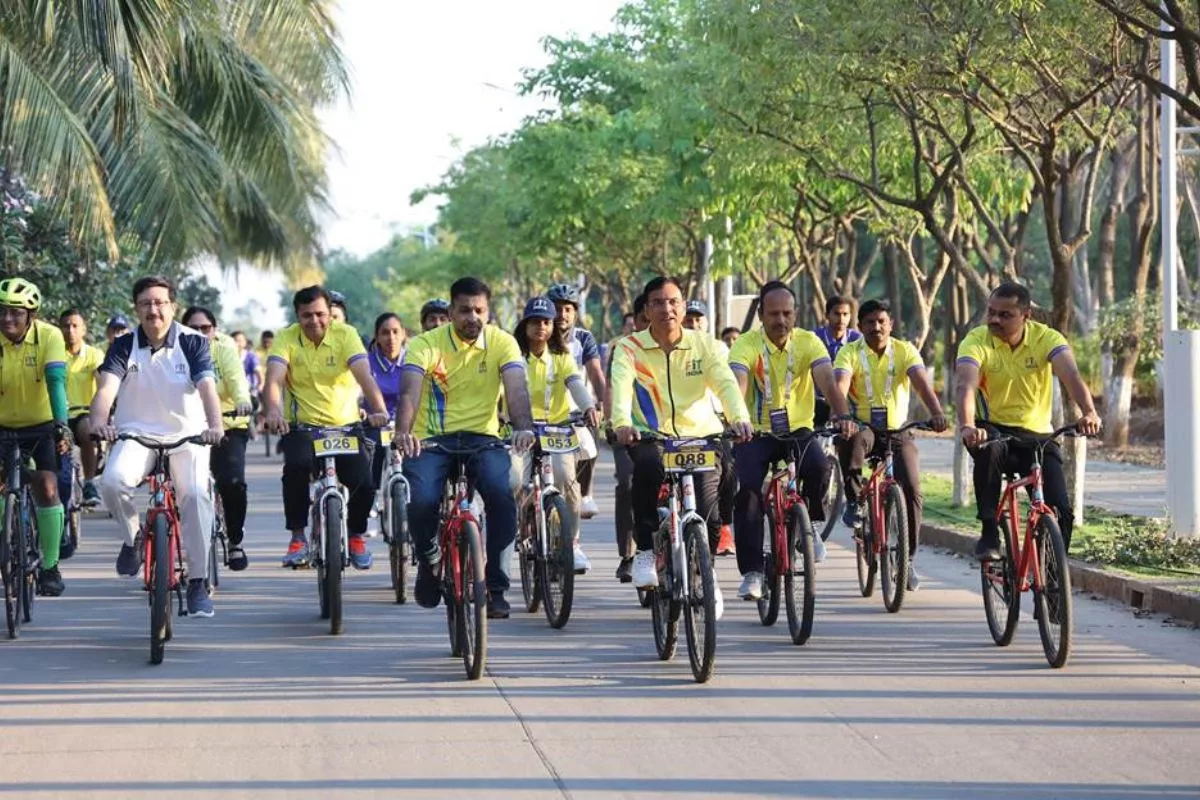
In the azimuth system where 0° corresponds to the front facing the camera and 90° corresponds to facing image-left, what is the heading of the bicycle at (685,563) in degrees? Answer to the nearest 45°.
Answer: approximately 0°

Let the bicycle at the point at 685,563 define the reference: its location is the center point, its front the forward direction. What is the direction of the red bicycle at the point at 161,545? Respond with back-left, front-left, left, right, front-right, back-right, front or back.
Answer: right

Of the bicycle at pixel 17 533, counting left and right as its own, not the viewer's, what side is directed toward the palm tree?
back

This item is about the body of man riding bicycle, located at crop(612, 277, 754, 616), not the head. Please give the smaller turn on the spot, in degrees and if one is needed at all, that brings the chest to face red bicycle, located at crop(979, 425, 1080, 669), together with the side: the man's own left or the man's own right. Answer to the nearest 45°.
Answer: approximately 90° to the man's own left

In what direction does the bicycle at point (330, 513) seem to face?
toward the camera

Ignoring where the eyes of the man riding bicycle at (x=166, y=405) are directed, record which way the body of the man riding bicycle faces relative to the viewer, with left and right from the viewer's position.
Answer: facing the viewer

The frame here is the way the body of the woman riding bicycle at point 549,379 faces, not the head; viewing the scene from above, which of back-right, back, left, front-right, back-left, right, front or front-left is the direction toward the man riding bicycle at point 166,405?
front-right

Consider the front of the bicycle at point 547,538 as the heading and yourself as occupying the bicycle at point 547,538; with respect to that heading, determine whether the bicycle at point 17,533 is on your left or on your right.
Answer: on your right

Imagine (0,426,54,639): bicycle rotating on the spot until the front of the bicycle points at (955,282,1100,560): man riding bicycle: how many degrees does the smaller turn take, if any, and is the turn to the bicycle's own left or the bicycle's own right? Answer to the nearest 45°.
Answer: approximately 45° to the bicycle's own left

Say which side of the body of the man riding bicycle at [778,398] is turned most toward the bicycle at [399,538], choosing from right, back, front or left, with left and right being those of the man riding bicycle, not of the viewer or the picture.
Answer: right

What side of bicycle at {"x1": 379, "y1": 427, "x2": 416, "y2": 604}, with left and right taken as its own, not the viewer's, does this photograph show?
front

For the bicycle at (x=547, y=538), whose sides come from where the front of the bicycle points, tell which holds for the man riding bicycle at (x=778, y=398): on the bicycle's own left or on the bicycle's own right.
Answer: on the bicycle's own left

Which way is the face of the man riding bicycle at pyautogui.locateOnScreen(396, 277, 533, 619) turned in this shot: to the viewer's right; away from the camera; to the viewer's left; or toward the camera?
toward the camera

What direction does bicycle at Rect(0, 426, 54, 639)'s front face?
toward the camera

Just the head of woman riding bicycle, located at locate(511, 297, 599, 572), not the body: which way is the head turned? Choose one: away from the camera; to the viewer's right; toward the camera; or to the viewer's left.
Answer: toward the camera

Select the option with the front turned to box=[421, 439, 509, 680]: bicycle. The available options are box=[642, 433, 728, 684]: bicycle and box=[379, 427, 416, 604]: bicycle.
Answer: box=[379, 427, 416, 604]: bicycle

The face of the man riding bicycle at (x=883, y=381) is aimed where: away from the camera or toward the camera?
toward the camera
